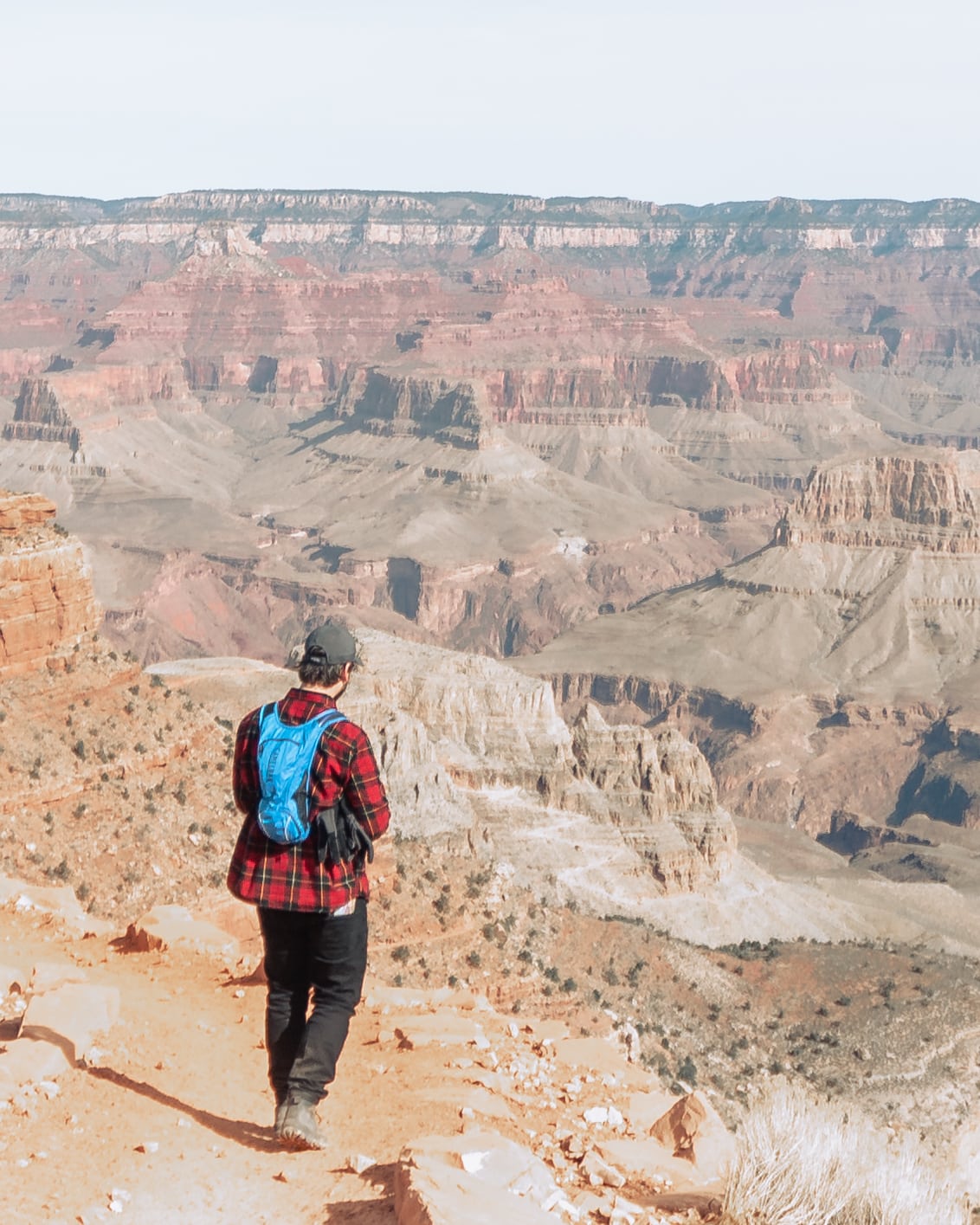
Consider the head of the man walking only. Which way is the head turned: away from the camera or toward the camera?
away from the camera

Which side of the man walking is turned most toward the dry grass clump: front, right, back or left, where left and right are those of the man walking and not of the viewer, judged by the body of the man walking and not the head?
right

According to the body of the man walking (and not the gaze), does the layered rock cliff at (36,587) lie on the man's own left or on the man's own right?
on the man's own left

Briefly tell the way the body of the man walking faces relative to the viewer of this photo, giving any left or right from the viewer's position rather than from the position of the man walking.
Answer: facing away from the viewer and to the right of the viewer

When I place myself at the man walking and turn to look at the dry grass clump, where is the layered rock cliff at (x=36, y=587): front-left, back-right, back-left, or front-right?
back-left
